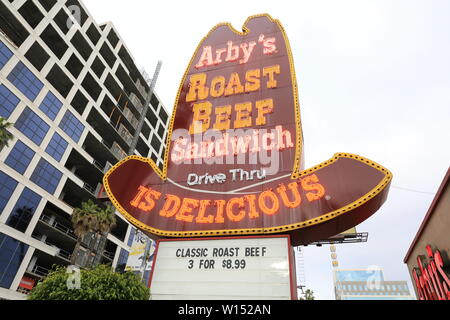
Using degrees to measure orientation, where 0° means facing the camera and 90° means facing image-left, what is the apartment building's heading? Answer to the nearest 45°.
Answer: approximately 315°

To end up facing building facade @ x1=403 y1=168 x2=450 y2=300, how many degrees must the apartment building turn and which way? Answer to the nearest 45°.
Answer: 0° — it already faces it

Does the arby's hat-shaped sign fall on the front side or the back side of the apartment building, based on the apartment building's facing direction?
on the front side
